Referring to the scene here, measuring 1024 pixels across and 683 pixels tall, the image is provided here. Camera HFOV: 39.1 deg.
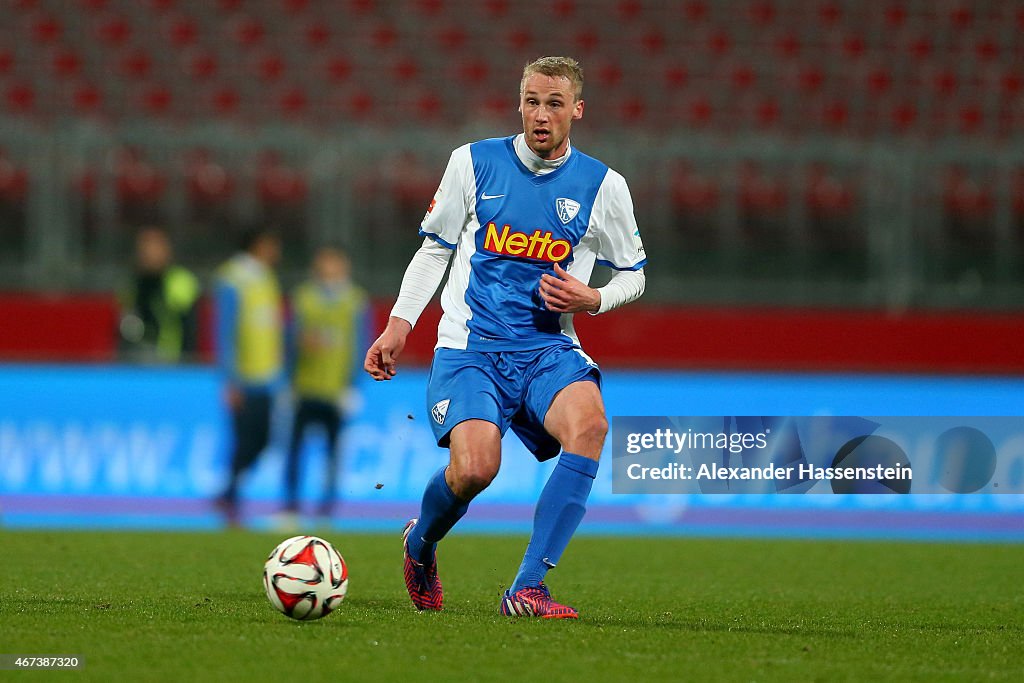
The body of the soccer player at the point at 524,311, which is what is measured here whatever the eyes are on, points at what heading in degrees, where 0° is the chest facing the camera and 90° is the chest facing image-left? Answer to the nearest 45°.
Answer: approximately 0°

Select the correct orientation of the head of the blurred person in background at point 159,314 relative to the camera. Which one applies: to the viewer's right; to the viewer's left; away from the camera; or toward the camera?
toward the camera

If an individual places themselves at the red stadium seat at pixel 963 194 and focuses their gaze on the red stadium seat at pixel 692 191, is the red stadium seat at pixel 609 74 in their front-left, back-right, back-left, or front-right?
front-right

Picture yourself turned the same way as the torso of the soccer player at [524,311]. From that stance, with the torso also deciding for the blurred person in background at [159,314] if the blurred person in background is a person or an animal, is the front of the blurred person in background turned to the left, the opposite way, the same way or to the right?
the same way

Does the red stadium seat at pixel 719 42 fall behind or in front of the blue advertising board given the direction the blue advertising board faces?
behind

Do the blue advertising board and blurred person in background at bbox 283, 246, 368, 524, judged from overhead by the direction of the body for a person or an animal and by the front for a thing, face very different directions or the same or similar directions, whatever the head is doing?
same or similar directions

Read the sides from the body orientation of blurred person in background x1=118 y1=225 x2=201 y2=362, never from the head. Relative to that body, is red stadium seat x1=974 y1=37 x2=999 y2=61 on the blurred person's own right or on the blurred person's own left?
on the blurred person's own left

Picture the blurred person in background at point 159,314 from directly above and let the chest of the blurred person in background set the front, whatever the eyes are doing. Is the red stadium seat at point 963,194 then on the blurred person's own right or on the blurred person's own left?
on the blurred person's own left

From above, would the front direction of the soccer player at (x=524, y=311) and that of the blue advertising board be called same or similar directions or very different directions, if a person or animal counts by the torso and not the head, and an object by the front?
same or similar directions

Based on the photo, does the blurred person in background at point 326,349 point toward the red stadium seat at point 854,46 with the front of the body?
no

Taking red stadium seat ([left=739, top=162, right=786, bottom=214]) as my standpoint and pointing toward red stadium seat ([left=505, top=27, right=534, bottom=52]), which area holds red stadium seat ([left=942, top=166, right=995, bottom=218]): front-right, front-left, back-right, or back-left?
back-right

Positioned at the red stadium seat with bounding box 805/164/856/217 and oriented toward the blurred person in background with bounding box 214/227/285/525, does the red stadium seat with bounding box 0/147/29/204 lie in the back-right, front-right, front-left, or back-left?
front-right

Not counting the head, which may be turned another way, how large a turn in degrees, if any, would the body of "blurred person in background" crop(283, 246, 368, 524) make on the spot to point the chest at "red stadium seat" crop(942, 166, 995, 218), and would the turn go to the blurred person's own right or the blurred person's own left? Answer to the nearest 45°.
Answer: approximately 90° to the blurred person's own left

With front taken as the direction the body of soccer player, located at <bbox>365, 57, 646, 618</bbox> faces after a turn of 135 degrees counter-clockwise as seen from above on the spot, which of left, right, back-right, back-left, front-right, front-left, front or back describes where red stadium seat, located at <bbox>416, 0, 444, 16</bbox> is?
front-left

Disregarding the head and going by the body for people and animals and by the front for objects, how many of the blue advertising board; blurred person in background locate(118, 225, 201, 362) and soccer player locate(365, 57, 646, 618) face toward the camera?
3

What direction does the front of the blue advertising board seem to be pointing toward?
toward the camera

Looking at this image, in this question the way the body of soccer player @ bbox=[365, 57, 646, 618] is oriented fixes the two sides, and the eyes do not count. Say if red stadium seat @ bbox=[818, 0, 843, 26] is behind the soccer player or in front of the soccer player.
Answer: behind

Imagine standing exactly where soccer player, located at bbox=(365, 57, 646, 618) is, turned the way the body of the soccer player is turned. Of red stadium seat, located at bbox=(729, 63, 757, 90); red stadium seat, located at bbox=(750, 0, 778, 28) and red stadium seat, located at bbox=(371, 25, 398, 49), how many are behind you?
3

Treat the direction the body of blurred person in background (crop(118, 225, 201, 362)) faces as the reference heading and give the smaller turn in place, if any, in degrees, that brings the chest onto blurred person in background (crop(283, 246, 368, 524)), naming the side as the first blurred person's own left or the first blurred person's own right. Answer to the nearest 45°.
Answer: approximately 45° to the first blurred person's own left

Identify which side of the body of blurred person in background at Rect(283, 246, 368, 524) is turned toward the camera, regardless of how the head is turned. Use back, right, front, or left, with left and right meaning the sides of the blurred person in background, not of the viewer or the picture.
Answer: front

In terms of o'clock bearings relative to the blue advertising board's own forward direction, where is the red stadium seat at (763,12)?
The red stadium seat is roughly at 7 o'clock from the blue advertising board.
